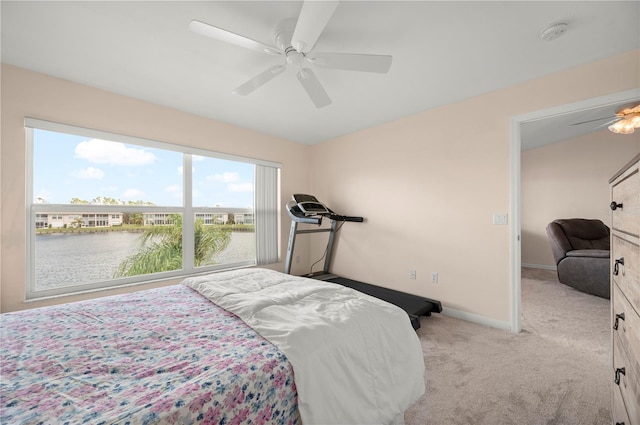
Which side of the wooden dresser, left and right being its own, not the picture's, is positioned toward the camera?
left

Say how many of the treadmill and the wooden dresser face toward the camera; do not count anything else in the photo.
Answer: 0

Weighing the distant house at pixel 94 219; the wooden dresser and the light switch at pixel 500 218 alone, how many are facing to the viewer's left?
1

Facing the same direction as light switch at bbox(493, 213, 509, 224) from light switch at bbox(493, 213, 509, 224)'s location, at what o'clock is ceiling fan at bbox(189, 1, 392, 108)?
The ceiling fan is roughly at 1 o'clock from the light switch.

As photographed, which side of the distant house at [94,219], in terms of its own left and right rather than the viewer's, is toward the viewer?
front

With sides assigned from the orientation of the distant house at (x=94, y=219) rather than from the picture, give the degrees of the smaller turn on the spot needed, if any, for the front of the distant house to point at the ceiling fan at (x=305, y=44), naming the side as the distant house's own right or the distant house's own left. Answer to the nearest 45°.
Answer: approximately 45° to the distant house's own left

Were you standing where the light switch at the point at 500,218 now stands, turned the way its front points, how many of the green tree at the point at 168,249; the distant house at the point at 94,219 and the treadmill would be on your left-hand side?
0

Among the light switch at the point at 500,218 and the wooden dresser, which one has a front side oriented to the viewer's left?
the wooden dresser

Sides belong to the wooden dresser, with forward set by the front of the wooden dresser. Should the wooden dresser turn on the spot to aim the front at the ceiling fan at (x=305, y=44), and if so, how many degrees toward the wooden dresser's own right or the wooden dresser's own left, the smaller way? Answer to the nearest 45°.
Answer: approximately 45° to the wooden dresser's own left

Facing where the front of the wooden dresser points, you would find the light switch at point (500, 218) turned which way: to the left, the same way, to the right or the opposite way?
to the left

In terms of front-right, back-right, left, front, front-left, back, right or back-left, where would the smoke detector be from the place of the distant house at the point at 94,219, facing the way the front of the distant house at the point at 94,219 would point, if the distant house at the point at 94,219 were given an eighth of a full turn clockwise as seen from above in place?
left

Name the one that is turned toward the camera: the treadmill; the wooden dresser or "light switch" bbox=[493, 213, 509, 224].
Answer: the light switch

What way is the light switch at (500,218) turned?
toward the camera
